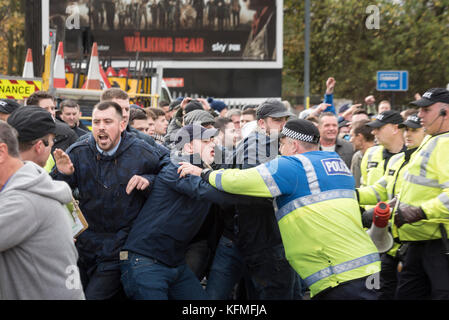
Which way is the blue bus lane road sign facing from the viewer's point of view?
toward the camera

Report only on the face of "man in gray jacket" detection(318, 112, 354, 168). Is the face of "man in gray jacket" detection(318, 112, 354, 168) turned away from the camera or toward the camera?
toward the camera

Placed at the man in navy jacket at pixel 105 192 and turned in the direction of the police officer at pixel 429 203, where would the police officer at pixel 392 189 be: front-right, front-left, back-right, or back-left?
front-left

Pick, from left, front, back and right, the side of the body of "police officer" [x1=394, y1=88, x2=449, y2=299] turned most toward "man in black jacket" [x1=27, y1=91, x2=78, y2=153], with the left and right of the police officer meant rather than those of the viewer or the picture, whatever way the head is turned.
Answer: front

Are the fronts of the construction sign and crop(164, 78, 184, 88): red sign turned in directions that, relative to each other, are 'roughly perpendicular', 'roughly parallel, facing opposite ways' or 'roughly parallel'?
roughly parallel

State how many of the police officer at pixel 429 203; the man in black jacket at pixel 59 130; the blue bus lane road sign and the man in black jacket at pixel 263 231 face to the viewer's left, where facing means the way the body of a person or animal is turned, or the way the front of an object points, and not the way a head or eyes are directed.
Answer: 1

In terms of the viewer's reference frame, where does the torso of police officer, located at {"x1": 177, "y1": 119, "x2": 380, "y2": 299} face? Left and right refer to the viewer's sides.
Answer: facing away from the viewer and to the left of the viewer

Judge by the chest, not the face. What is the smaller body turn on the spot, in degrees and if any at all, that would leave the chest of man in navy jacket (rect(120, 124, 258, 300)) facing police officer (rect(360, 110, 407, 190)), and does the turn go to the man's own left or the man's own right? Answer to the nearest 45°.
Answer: approximately 45° to the man's own left

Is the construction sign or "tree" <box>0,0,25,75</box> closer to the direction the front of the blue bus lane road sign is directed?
the construction sign

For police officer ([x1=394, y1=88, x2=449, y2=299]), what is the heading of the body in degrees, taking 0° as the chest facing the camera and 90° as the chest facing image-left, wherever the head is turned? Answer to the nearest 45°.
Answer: approximately 90°

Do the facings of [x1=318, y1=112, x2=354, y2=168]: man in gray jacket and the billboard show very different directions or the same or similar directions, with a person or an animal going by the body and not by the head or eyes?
same or similar directions

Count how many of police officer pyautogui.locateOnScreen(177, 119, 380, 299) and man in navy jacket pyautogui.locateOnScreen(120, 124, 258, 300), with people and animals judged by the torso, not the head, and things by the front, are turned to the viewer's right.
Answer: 1

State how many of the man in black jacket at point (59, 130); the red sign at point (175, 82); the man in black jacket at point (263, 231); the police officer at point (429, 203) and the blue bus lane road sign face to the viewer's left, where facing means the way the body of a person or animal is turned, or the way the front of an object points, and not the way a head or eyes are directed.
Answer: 1

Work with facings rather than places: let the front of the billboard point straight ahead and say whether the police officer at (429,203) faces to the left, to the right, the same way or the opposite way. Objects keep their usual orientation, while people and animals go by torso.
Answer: to the right

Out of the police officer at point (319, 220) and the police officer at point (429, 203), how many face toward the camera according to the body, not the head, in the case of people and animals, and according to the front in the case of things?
0

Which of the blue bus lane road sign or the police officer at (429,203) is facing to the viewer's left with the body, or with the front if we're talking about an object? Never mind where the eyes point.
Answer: the police officer

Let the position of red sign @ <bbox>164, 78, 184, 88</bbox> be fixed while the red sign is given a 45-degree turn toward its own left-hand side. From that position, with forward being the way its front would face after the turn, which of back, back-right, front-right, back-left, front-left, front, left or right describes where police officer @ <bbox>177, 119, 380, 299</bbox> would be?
front-right

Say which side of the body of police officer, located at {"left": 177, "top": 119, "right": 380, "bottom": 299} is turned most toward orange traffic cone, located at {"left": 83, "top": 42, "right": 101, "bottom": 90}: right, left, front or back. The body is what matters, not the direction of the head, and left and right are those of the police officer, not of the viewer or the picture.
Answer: front

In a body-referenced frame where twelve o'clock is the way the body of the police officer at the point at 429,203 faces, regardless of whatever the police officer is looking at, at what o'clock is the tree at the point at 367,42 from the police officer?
The tree is roughly at 3 o'clock from the police officer.

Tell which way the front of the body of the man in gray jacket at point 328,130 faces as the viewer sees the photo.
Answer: toward the camera

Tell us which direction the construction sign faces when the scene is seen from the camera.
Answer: facing the viewer
